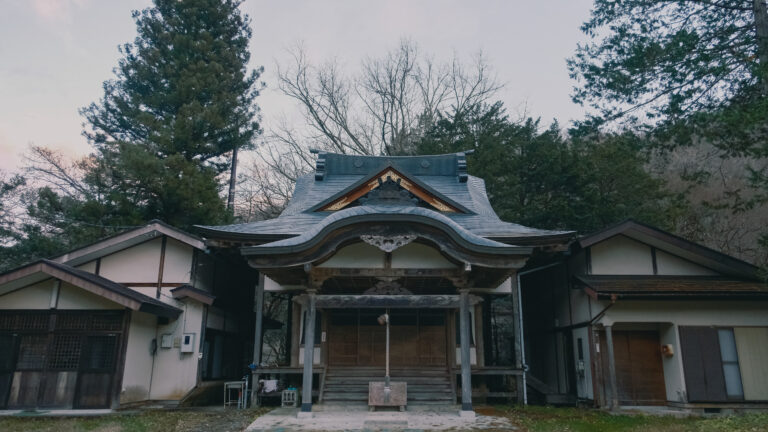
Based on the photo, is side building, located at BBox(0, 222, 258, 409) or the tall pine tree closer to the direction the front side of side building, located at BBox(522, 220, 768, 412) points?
the side building

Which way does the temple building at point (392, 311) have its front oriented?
toward the camera

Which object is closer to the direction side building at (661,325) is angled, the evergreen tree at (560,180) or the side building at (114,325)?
the side building

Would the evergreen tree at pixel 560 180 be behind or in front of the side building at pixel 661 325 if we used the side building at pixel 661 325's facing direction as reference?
behind

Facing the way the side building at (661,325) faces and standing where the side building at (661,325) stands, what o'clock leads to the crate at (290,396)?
The crate is roughly at 2 o'clock from the side building.

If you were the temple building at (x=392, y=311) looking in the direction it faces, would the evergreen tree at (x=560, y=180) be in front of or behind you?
behind

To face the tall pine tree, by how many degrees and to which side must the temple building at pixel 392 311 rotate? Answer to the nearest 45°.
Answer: approximately 135° to its right
